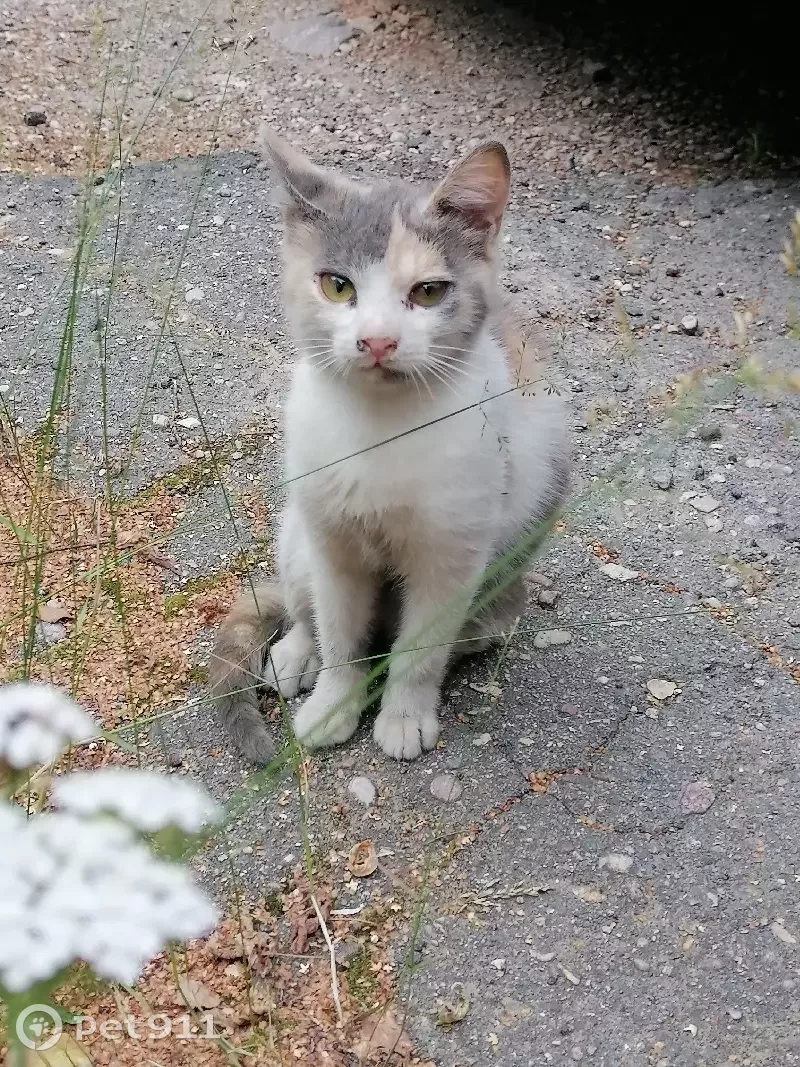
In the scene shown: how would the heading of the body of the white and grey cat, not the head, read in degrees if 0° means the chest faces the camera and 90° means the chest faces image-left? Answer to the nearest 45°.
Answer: approximately 0°

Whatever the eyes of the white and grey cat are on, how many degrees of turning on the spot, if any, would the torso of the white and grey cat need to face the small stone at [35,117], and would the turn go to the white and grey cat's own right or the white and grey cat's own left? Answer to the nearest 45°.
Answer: approximately 135° to the white and grey cat's own right

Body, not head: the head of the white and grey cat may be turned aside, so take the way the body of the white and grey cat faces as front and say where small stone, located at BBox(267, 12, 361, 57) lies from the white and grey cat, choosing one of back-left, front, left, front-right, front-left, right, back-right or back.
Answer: back

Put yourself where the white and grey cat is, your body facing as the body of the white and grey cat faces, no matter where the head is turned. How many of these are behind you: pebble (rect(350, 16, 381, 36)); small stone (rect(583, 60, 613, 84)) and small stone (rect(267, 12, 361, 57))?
3

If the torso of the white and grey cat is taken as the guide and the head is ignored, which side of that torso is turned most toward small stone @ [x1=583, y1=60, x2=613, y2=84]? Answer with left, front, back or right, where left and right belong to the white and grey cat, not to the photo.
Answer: back
